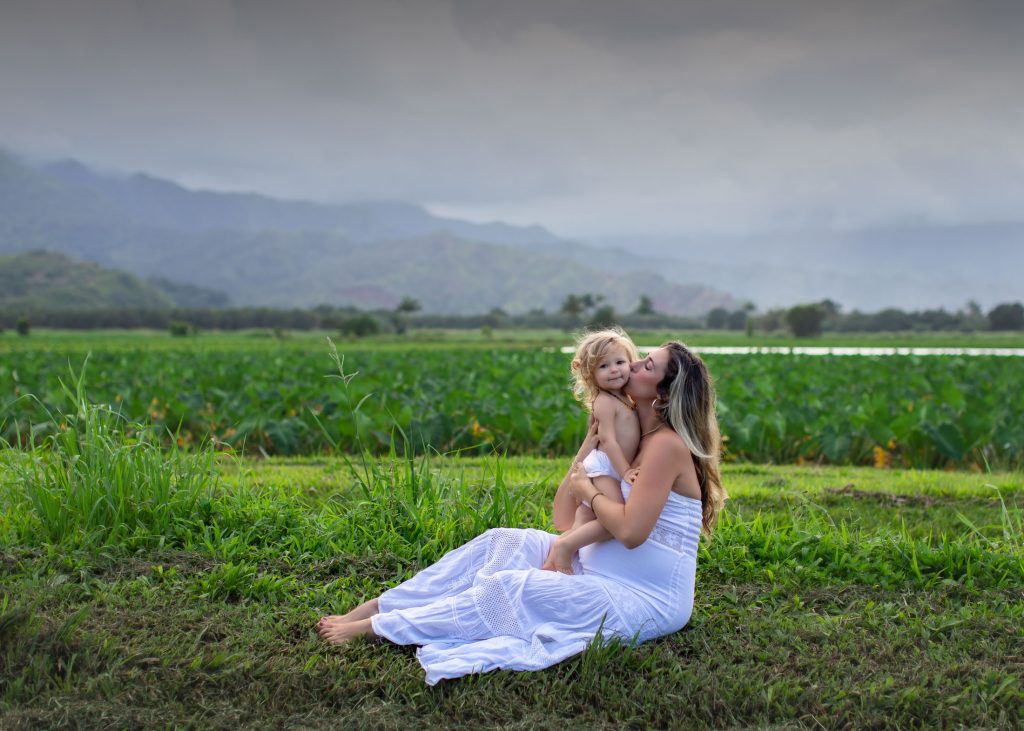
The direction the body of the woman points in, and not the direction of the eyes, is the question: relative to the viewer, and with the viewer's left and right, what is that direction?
facing to the left of the viewer

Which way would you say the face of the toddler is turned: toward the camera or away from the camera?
toward the camera
